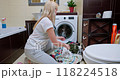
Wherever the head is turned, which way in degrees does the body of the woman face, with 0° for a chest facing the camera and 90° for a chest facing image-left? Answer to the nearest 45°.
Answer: approximately 270°

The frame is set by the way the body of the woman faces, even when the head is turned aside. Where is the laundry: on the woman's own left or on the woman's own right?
on the woman's own right
